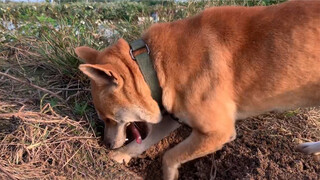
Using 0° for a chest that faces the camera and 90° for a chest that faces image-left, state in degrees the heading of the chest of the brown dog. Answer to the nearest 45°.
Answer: approximately 90°
